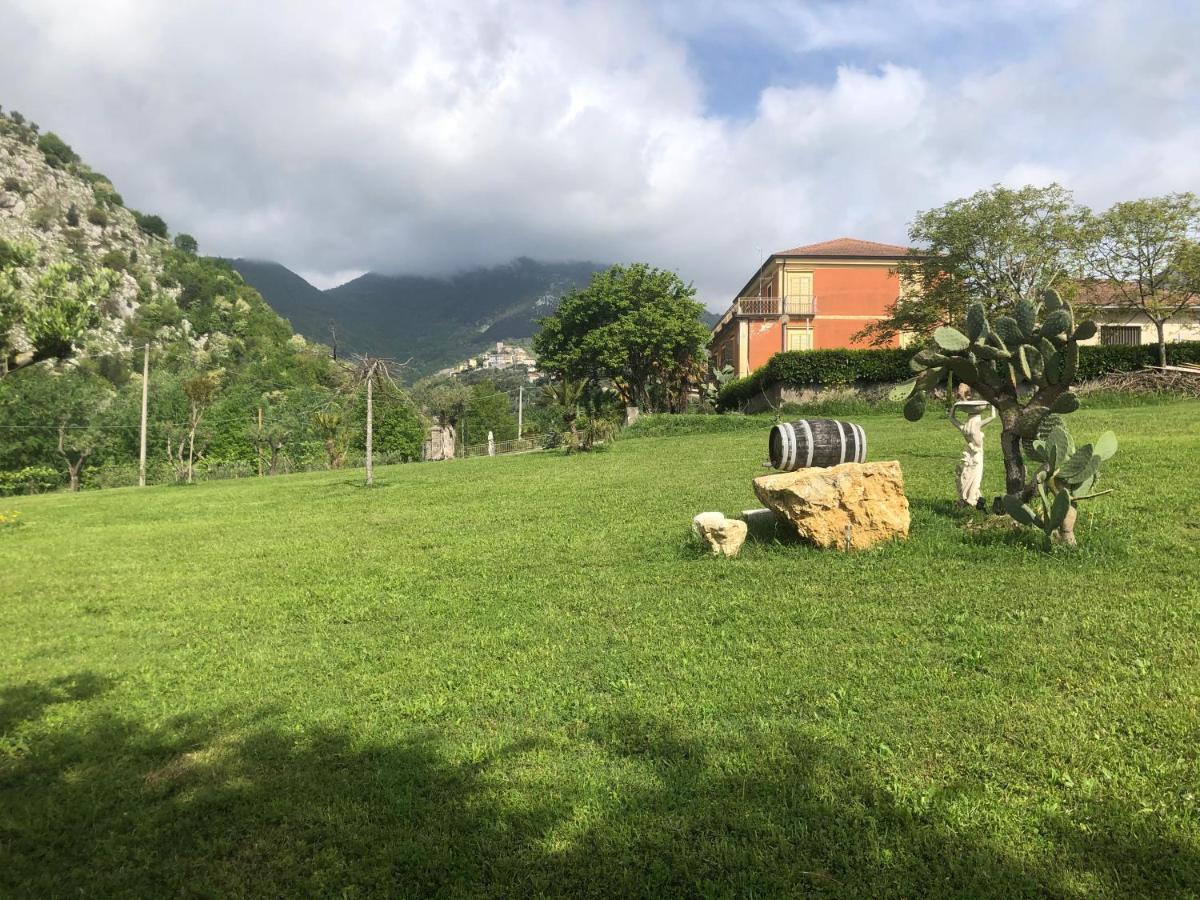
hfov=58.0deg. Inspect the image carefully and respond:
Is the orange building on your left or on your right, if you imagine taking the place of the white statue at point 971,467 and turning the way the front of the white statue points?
on your right

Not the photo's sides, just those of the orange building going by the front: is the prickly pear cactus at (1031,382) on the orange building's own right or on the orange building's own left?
on the orange building's own left

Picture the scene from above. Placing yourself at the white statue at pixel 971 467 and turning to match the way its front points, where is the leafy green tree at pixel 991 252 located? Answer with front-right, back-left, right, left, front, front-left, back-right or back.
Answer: back-right

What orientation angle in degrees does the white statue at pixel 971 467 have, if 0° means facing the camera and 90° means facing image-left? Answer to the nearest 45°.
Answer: approximately 45°
